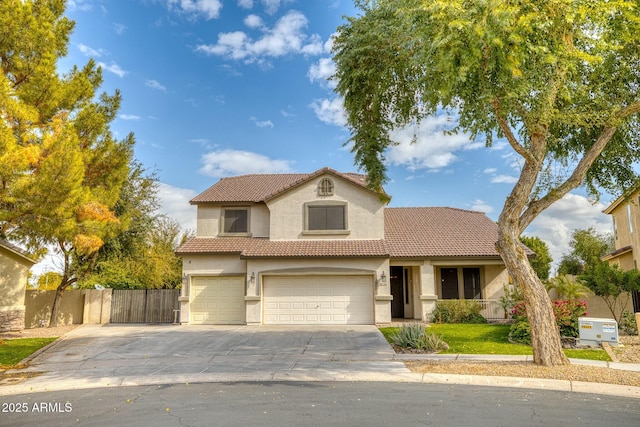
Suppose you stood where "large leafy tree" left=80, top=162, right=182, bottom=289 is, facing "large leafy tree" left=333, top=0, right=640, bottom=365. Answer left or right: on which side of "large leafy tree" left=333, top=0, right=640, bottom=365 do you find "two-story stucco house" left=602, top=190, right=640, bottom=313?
left

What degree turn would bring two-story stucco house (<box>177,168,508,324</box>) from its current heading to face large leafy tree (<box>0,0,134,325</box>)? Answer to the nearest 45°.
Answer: approximately 45° to its right

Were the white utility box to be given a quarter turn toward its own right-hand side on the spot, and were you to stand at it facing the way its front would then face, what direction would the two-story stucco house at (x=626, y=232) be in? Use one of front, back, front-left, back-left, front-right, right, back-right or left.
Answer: right

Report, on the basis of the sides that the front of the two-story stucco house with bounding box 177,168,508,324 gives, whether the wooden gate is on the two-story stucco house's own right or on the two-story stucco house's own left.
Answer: on the two-story stucco house's own right

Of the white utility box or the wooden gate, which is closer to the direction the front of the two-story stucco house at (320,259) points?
the white utility box

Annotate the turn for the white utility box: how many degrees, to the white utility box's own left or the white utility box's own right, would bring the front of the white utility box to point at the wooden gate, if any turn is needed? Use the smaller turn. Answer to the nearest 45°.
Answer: approximately 90° to the white utility box's own right

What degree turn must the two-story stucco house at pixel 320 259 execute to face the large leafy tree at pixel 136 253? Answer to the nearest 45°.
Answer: approximately 90° to its right

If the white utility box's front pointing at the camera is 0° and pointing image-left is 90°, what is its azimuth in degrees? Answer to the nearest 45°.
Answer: approximately 0°

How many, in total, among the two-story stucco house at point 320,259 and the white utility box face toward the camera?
2

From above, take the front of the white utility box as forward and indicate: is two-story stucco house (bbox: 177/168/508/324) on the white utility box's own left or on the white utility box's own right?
on the white utility box's own right

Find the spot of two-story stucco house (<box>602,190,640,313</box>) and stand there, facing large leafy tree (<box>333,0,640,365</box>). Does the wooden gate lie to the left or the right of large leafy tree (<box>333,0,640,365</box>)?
right
